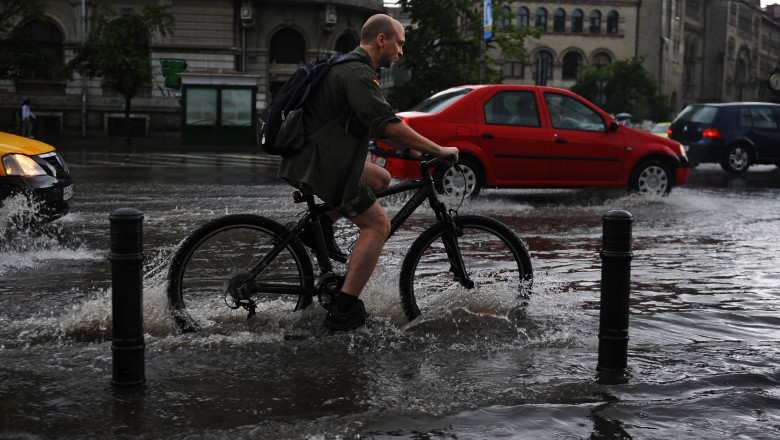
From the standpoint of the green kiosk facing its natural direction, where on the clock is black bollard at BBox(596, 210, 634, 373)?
The black bollard is roughly at 12 o'clock from the green kiosk.

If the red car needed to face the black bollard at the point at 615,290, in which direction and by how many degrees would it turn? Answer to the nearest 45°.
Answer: approximately 90° to its right

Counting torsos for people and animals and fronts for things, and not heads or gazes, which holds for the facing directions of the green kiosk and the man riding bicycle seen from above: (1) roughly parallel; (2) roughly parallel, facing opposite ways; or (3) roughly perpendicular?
roughly perpendicular

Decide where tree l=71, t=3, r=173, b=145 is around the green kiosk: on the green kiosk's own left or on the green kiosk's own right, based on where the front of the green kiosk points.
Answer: on the green kiosk's own right

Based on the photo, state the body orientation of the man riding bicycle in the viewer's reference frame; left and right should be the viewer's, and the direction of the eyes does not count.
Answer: facing to the right of the viewer

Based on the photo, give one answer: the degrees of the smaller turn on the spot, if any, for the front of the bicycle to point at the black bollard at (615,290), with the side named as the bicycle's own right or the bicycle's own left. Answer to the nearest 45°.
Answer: approximately 45° to the bicycle's own right

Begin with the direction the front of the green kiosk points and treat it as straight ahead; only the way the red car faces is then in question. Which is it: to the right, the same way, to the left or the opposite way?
to the left

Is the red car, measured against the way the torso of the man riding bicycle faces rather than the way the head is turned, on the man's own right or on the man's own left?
on the man's own left

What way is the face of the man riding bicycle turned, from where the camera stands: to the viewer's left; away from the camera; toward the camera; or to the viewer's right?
to the viewer's right

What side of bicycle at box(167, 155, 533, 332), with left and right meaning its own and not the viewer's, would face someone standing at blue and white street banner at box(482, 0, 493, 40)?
left

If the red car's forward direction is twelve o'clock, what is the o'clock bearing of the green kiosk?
The green kiosk is roughly at 8 o'clock from the red car.

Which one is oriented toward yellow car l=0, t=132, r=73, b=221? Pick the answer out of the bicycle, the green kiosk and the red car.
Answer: the green kiosk

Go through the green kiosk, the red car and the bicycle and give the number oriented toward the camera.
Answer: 1

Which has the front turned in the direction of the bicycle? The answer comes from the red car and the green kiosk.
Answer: the green kiosk

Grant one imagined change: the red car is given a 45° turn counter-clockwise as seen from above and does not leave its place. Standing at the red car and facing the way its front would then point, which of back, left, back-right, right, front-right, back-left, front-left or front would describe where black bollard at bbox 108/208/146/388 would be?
back-right

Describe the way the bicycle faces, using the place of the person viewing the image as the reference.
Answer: facing to the right of the viewer

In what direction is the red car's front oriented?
to the viewer's right

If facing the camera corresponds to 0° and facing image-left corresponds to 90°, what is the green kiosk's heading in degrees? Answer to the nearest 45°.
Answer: approximately 0°

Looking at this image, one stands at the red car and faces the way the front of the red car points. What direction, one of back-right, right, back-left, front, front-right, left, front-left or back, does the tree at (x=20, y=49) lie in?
back-left
